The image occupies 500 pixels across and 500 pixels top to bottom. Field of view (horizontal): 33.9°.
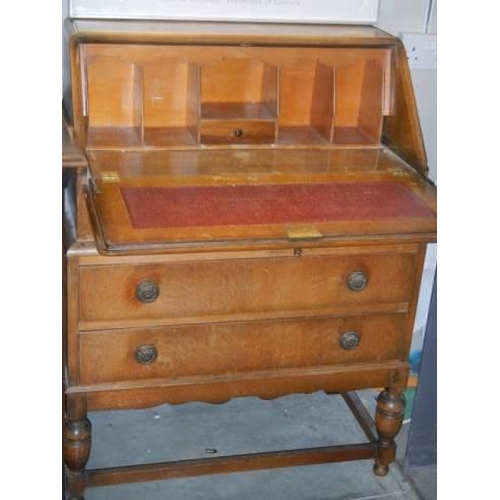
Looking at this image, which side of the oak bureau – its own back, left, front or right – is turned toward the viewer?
front
